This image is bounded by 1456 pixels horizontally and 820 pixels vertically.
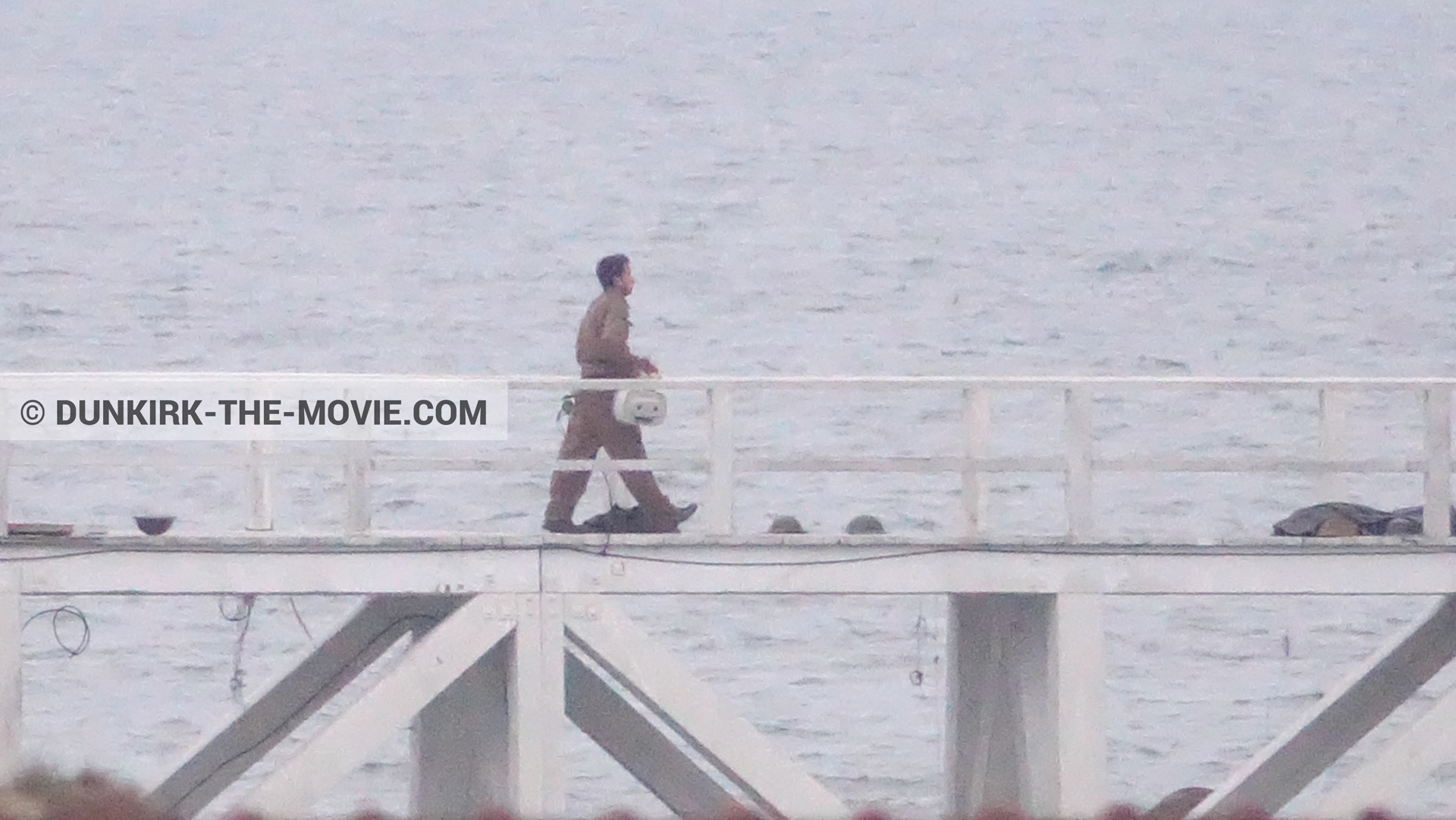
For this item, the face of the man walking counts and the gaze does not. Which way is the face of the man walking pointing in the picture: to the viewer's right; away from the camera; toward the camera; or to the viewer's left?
to the viewer's right

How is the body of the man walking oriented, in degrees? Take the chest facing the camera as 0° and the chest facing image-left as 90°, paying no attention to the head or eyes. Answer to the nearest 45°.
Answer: approximately 270°
